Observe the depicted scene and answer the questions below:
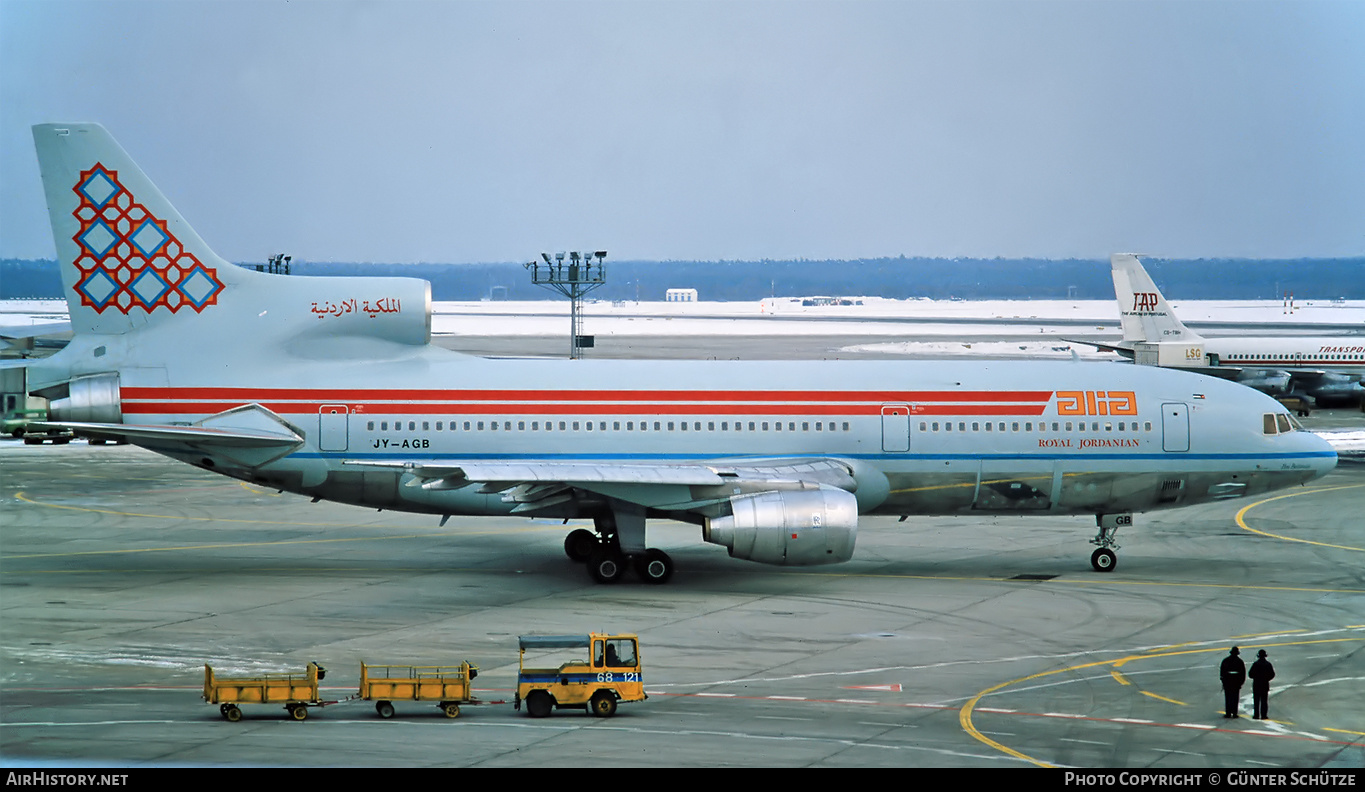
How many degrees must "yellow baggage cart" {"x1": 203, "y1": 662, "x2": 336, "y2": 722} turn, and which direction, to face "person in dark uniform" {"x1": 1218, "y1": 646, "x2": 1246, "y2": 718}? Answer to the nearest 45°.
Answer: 0° — it already faces them

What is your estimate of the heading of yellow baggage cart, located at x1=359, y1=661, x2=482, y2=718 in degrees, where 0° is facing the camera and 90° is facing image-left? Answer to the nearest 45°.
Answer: approximately 270°

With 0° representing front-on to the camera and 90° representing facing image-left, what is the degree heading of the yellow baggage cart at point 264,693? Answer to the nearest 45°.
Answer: approximately 270°

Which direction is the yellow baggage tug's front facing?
to the viewer's right

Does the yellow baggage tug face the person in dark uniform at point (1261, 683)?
yes

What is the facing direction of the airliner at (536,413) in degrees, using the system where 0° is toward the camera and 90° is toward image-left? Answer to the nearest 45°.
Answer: approximately 270°

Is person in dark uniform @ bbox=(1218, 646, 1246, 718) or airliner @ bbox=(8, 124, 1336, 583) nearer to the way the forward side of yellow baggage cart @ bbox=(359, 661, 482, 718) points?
the person in dark uniform

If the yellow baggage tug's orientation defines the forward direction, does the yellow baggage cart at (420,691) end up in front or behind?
behind

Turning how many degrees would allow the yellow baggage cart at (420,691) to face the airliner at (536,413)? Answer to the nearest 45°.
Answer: approximately 90° to its left

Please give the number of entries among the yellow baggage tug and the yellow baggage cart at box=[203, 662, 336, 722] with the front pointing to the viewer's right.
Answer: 2

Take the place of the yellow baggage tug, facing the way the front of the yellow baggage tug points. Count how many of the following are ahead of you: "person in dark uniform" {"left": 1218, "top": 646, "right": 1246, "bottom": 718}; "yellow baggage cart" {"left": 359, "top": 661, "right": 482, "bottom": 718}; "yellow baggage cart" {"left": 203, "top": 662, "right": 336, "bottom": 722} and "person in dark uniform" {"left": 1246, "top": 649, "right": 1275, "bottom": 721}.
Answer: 2
